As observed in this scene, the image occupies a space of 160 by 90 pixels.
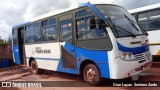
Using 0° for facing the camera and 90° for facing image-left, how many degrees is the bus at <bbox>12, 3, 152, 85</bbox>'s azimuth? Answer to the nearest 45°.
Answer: approximately 315°
